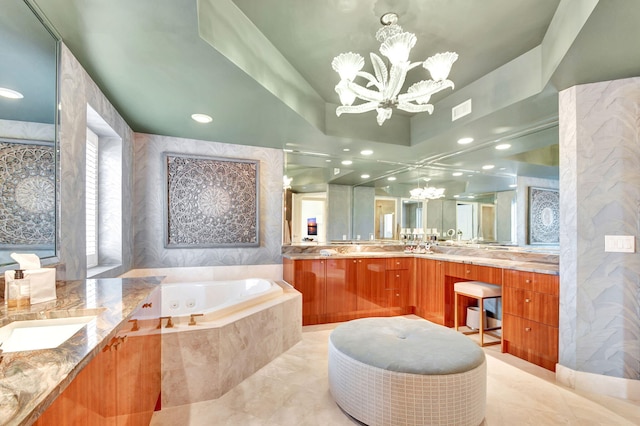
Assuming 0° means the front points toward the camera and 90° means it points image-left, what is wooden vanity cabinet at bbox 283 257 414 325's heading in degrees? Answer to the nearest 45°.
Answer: approximately 0°

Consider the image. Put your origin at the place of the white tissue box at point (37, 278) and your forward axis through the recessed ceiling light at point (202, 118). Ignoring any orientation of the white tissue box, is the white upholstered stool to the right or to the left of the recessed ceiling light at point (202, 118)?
right

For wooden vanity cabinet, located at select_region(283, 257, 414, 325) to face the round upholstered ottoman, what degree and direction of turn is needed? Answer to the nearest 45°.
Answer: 0° — it already faces it

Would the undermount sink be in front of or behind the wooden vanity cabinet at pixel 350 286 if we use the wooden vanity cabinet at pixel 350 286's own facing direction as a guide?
in front

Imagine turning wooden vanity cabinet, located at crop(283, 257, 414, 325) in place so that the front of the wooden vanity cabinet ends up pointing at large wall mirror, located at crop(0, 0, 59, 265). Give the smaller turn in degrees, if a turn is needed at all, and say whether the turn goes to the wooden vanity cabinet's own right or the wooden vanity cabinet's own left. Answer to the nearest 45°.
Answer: approximately 45° to the wooden vanity cabinet's own right

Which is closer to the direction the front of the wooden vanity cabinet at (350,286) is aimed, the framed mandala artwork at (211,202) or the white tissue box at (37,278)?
the white tissue box

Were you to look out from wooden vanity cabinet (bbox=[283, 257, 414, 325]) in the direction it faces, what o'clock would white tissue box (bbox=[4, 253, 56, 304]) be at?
The white tissue box is roughly at 1 o'clock from the wooden vanity cabinet.
